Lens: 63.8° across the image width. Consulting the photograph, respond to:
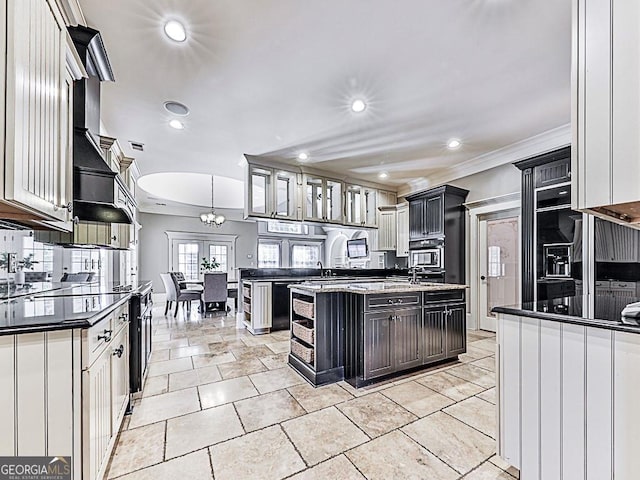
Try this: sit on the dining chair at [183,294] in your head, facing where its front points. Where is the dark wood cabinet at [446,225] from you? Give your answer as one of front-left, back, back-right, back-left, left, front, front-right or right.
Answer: front-right

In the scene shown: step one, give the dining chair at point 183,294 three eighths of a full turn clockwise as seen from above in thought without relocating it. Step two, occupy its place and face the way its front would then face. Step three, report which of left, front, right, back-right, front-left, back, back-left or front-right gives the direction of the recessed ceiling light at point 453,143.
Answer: left

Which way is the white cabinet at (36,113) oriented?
to the viewer's right

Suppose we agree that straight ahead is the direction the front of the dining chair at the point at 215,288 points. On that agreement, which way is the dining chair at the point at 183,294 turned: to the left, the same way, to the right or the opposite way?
to the right

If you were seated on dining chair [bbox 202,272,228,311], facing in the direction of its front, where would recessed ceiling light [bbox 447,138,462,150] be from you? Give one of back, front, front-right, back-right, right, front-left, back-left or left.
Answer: back-right

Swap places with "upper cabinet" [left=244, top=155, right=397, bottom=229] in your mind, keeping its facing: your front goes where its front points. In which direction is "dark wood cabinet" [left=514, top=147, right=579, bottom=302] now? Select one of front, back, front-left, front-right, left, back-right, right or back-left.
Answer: front

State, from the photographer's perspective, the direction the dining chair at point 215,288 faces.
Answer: facing away from the viewer

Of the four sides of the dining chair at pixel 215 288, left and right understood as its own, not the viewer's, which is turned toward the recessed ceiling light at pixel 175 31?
back

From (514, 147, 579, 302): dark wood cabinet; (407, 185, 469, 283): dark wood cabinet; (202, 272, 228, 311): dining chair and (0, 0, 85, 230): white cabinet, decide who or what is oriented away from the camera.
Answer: the dining chair

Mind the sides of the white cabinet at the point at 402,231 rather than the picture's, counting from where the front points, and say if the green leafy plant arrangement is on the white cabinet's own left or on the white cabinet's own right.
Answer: on the white cabinet's own right

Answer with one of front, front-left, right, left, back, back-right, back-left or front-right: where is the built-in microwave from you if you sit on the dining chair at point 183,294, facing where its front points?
front-right

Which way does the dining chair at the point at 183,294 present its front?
to the viewer's right

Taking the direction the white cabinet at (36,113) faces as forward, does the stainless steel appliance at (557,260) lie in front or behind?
in front

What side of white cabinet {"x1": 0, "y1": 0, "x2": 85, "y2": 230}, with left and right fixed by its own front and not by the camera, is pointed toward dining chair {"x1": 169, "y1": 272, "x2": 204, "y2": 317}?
left
